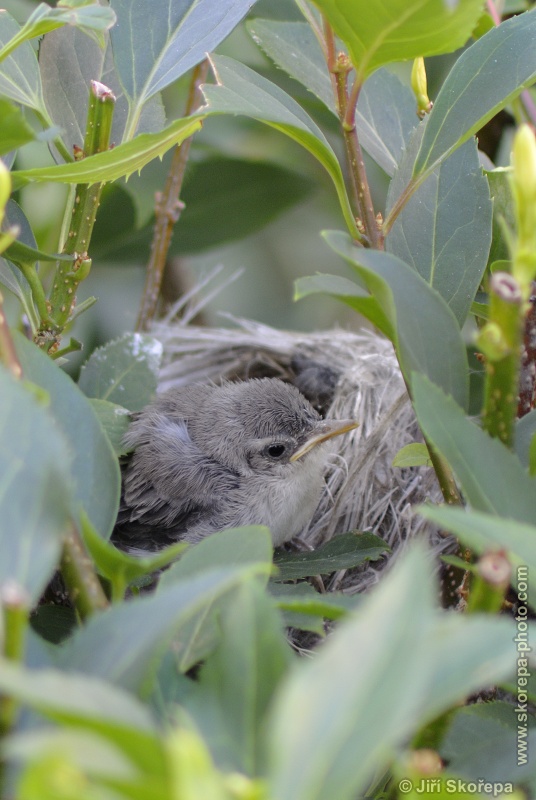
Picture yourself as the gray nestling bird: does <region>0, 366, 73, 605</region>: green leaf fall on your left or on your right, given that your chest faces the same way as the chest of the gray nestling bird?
on your right

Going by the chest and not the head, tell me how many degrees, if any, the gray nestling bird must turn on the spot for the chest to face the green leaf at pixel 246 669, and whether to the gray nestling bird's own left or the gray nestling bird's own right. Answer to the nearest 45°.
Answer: approximately 90° to the gray nestling bird's own right

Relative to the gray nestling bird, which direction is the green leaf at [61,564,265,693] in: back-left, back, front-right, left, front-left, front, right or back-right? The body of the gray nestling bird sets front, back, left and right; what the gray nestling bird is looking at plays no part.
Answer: right

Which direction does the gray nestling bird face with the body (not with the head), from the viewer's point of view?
to the viewer's right

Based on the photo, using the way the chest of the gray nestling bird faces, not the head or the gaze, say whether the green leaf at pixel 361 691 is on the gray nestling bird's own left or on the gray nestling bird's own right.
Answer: on the gray nestling bird's own right

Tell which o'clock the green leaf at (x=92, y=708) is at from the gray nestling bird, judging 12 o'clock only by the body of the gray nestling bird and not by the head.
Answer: The green leaf is roughly at 3 o'clock from the gray nestling bird.
